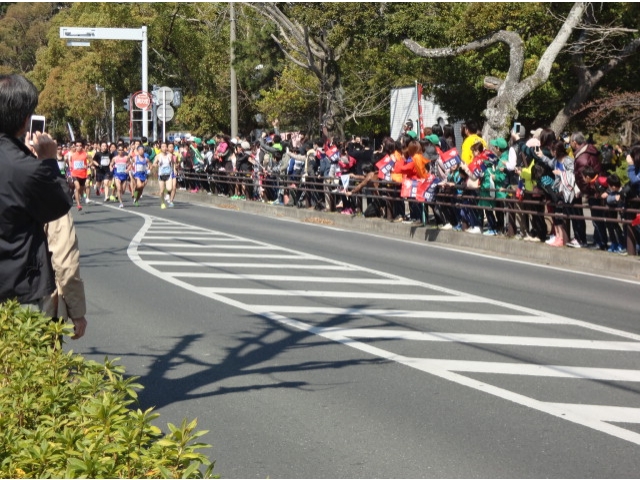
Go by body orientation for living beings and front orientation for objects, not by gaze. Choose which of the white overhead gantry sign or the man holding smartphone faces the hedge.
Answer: the white overhead gantry sign

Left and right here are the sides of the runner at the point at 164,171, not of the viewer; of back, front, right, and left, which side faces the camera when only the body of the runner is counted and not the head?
front

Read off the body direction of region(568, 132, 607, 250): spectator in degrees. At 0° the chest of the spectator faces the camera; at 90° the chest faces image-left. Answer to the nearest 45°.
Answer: approximately 90°

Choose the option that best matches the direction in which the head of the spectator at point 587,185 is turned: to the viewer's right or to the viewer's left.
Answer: to the viewer's left

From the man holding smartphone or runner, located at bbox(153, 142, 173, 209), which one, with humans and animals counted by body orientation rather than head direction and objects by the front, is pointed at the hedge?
the runner

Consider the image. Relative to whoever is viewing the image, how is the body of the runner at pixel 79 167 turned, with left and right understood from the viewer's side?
facing the viewer

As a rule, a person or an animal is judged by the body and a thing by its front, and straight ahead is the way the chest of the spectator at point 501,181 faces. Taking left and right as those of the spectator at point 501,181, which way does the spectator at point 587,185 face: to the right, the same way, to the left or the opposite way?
the same way

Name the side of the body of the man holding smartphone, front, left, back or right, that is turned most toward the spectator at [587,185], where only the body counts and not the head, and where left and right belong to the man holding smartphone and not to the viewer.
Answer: front

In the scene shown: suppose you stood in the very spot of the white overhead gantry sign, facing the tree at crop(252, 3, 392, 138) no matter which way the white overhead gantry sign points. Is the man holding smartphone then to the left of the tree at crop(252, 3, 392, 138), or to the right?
right

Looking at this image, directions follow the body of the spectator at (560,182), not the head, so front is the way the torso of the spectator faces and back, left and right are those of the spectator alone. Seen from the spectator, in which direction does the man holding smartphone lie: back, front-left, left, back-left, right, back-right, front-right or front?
front-left

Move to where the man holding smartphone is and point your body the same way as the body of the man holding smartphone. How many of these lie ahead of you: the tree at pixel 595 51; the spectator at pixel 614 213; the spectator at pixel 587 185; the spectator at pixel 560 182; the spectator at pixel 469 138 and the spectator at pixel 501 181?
6

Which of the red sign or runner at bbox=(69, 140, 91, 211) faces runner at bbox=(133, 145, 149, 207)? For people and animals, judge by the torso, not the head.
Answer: the red sign

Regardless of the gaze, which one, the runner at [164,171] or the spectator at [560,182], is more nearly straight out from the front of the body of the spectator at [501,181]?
the runner

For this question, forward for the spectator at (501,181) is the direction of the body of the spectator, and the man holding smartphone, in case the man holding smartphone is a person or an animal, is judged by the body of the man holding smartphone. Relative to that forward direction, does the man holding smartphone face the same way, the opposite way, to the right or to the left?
to the right

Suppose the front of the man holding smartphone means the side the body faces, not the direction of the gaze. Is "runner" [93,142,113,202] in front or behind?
in front

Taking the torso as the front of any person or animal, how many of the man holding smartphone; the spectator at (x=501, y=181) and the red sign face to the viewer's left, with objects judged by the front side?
1
